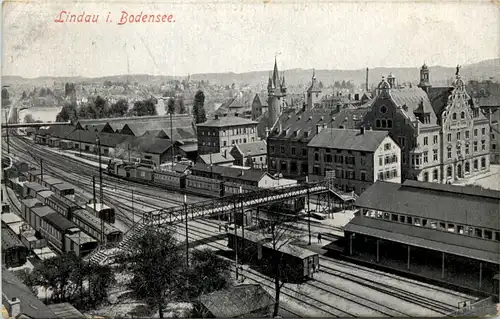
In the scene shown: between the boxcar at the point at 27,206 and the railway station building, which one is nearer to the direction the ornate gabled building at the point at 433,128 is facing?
the railway station building

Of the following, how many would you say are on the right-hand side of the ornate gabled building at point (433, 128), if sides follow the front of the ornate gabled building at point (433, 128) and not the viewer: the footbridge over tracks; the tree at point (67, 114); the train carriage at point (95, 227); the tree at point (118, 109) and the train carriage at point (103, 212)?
5

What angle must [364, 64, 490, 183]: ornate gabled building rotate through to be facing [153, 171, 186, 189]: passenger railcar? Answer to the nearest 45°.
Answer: approximately 135° to its right

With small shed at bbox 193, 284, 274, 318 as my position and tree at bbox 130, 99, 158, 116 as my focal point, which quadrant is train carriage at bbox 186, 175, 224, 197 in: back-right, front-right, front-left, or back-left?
front-right

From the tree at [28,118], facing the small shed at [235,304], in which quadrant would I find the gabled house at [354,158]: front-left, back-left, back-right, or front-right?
front-left

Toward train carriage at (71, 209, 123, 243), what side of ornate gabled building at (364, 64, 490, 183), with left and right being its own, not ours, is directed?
right

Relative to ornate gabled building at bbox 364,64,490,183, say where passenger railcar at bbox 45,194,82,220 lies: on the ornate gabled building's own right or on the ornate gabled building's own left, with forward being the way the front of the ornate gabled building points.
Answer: on the ornate gabled building's own right

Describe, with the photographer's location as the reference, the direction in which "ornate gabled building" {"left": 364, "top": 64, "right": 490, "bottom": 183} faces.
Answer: facing the viewer and to the right of the viewer

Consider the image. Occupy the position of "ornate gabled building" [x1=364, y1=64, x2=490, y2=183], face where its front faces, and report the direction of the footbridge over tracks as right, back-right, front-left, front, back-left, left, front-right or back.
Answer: right

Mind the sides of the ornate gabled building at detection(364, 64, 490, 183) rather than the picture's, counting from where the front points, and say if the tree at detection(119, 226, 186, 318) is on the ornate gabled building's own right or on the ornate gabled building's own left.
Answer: on the ornate gabled building's own right

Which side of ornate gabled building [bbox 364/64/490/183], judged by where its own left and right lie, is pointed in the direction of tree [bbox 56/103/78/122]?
right

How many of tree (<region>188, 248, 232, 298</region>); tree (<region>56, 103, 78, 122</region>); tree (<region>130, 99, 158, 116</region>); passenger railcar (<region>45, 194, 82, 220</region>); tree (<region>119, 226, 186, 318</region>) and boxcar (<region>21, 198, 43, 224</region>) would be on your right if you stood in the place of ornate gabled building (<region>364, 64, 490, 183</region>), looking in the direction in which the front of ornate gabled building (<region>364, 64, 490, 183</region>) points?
6

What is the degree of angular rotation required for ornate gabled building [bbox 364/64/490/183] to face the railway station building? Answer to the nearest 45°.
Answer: approximately 45° to its right

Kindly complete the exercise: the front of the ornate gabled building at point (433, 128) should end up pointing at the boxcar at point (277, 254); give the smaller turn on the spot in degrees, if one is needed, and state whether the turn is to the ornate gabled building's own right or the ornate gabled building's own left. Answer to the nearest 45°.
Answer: approximately 90° to the ornate gabled building's own right
